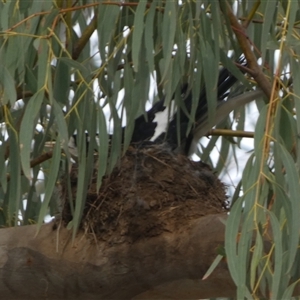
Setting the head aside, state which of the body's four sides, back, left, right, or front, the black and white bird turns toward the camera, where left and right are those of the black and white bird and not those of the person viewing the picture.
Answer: left
